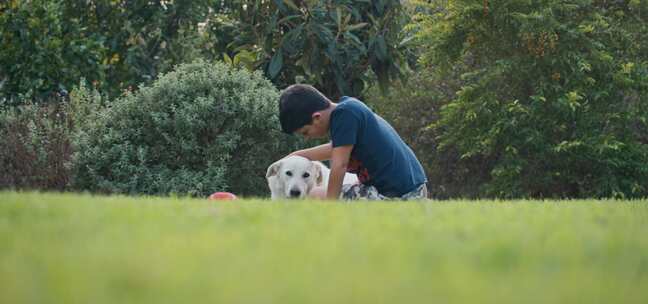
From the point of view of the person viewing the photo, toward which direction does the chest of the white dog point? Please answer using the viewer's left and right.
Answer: facing the viewer and to the left of the viewer

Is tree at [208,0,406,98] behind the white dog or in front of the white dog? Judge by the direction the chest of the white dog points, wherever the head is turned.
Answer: behind

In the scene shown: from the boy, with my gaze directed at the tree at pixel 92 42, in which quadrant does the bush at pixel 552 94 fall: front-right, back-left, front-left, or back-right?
front-right

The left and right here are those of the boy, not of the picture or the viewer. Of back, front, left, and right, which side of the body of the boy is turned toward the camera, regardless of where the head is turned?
left

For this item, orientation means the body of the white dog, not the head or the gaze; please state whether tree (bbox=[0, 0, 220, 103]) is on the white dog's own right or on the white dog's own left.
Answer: on the white dog's own right

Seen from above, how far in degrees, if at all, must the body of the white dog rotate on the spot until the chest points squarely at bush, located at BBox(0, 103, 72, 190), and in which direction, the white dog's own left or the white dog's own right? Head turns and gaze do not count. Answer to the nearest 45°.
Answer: approximately 90° to the white dog's own right

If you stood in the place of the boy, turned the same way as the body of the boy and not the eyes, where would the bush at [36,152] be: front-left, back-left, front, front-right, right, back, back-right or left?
front-right

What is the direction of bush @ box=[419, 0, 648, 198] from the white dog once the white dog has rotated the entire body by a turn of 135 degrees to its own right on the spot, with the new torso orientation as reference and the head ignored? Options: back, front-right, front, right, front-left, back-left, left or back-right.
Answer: front-right

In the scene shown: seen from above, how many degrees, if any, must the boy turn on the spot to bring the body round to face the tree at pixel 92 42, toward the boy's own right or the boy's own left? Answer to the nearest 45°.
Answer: approximately 45° to the boy's own right

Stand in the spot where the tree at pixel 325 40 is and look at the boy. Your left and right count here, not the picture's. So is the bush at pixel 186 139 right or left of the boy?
right

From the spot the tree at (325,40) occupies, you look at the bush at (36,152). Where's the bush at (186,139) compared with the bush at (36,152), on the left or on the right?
left

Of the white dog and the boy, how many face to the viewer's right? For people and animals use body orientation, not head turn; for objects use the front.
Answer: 0

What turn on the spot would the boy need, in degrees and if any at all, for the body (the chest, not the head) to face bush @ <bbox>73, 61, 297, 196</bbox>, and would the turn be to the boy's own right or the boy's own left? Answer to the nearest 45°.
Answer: approximately 45° to the boy's own right

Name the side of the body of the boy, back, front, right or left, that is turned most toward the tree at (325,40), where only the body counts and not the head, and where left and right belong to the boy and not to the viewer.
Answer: right
